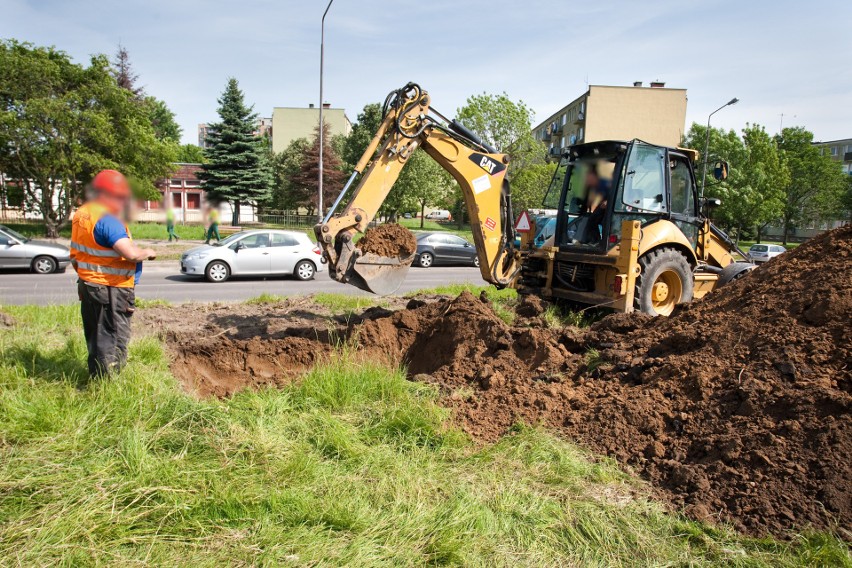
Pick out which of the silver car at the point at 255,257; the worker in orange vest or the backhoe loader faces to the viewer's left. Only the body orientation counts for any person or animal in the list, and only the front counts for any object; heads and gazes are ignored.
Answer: the silver car

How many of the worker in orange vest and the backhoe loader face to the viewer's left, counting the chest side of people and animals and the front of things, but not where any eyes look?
0

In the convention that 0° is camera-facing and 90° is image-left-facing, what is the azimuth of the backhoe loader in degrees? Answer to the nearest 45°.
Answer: approximately 225°

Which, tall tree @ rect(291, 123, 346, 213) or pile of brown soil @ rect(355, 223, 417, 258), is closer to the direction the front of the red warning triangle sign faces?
the pile of brown soil

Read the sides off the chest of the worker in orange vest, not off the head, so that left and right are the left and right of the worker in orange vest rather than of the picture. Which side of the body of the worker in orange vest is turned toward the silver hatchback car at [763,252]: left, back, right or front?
front

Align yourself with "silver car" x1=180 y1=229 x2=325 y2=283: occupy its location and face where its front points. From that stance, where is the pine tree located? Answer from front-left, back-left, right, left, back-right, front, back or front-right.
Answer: right

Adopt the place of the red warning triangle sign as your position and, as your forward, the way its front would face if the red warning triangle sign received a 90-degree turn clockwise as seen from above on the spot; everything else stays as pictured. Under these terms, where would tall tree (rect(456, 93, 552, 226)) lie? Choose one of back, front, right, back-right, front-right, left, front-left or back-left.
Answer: front-right

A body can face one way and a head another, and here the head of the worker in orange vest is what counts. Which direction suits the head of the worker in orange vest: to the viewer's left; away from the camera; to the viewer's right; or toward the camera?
to the viewer's right

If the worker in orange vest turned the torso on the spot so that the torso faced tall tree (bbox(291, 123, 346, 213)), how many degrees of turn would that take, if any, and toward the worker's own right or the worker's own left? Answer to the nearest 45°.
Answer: approximately 45° to the worker's own left

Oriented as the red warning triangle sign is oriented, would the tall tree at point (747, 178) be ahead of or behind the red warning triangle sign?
behind

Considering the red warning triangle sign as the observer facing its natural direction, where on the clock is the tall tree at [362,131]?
The tall tree is roughly at 4 o'clock from the red warning triangle sign.

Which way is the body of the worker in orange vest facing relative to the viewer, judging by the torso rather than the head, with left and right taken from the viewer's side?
facing away from the viewer and to the right of the viewer

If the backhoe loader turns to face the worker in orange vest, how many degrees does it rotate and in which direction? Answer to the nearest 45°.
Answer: approximately 180°

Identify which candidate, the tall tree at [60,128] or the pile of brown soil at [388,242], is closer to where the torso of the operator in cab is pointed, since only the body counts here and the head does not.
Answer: the pile of brown soil

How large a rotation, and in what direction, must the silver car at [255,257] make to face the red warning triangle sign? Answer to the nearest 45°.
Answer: approximately 135° to its left

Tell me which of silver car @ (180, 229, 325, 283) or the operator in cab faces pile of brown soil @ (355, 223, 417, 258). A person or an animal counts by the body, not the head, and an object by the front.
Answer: the operator in cab
